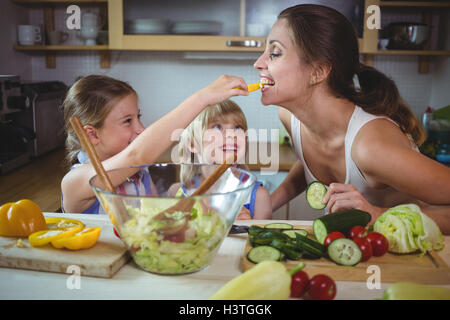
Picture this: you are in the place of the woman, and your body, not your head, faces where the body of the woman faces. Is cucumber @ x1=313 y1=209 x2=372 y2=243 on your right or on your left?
on your left

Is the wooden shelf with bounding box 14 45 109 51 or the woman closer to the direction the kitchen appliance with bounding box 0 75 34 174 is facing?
the woman

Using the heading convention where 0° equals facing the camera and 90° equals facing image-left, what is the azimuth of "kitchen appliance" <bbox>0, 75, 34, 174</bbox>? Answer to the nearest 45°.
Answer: approximately 315°

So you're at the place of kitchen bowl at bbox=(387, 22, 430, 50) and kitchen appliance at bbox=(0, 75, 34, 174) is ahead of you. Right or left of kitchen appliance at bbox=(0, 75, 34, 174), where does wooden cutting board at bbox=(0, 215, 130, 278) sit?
left

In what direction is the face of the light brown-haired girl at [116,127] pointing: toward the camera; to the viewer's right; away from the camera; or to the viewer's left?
to the viewer's right

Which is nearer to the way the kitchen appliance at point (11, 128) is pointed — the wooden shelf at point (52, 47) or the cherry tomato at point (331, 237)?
the cherry tomato

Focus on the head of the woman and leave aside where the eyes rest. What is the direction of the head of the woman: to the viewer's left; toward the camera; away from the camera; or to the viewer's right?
to the viewer's left

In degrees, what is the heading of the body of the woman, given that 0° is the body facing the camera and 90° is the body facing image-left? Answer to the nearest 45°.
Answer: approximately 45°
